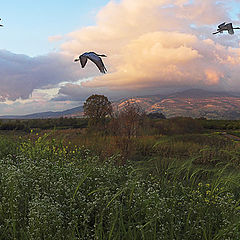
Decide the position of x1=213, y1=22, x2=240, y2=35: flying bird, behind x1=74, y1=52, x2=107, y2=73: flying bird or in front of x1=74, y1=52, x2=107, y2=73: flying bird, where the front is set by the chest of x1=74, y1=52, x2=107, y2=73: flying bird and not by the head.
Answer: behind

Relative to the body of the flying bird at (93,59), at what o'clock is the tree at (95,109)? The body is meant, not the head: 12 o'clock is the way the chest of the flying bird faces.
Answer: The tree is roughly at 3 o'clock from the flying bird.

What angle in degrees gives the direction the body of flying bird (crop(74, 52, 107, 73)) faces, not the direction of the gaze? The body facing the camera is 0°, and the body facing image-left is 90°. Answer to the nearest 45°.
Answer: approximately 90°

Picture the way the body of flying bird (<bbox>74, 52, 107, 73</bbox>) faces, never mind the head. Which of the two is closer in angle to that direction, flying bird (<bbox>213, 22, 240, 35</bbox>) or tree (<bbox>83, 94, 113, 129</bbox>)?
the tree
